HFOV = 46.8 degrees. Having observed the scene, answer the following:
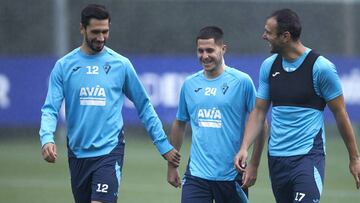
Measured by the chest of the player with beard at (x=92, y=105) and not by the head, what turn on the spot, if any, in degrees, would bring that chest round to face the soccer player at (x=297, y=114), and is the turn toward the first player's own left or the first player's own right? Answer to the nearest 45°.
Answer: approximately 90° to the first player's own left

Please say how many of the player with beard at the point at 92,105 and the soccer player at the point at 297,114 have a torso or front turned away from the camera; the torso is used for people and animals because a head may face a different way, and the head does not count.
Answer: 0

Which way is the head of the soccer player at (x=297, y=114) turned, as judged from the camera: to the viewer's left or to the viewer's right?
to the viewer's left

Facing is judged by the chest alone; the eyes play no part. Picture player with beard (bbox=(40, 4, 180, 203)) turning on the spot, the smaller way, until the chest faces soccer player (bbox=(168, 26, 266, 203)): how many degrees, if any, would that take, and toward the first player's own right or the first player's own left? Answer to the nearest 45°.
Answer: approximately 90° to the first player's own left

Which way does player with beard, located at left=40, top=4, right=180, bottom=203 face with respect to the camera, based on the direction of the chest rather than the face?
toward the camera

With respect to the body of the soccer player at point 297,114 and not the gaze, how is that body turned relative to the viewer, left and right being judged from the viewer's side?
facing the viewer and to the left of the viewer

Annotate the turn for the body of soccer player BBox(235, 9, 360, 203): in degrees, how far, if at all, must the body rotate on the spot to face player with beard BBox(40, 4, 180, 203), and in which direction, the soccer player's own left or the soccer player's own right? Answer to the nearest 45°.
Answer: approximately 45° to the soccer player's own right
